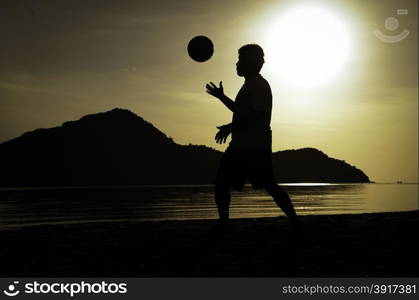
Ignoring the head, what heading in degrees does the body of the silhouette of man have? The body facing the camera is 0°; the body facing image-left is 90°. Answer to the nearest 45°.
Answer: approximately 90°
